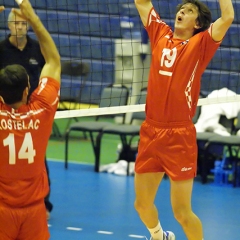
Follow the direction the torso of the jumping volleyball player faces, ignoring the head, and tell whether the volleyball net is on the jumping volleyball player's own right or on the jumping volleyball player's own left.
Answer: on the jumping volleyball player's own right

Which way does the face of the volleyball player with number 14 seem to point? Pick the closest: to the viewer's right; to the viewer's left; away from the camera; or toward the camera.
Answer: away from the camera

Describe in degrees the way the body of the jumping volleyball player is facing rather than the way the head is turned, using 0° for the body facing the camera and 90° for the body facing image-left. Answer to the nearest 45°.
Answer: approximately 45°

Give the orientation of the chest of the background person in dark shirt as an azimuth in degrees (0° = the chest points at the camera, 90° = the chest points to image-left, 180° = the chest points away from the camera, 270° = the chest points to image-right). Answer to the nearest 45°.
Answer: approximately 0°

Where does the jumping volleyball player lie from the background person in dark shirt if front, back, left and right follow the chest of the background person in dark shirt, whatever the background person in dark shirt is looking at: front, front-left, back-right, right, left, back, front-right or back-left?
front-left

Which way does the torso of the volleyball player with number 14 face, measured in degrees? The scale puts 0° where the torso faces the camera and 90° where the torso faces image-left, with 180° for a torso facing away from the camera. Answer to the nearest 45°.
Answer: approximately 180°

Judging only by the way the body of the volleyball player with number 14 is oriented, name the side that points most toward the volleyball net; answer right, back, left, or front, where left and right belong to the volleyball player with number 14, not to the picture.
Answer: front

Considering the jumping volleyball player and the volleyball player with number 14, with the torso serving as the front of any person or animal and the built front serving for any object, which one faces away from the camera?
the volleyball player with number 14

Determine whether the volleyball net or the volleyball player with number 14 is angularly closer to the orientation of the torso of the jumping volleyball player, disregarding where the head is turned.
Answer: the volleyball player with number 14
